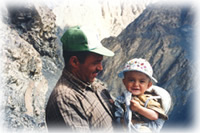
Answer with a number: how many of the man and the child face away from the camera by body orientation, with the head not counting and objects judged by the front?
0

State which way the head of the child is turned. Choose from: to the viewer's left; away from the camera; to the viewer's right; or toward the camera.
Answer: toward the camera

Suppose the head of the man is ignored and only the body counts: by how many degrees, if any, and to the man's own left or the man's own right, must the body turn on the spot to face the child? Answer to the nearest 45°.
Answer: approximately 90° to the man's own left

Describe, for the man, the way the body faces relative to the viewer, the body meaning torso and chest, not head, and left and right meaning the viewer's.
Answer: facing the viewer and to the right of the viewer
